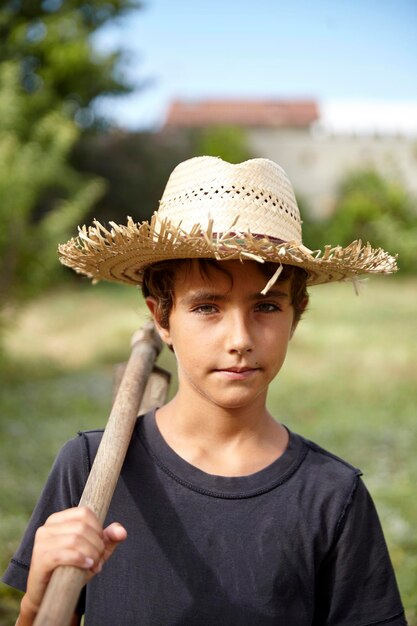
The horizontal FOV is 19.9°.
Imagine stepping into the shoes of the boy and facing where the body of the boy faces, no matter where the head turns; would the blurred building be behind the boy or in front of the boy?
behind

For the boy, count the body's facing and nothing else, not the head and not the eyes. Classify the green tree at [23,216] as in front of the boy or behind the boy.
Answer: behind

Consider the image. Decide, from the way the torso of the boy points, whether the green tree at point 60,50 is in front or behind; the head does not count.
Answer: behind

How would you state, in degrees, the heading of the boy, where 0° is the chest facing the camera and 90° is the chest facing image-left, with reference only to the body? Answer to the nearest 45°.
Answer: approximately 0°
